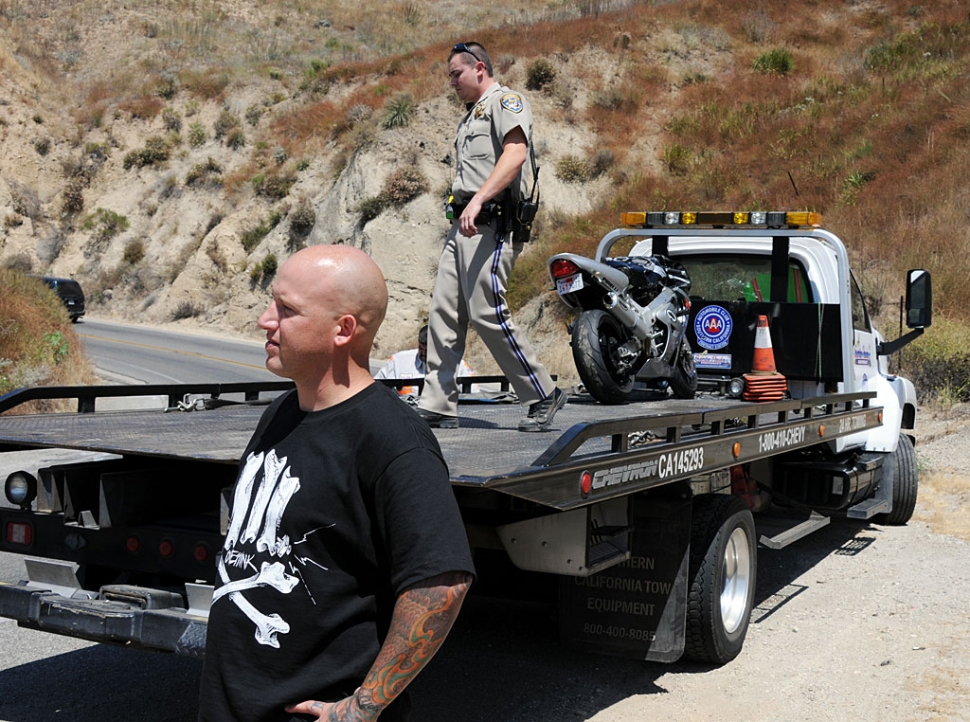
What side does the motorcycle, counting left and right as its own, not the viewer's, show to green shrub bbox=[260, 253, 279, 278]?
left

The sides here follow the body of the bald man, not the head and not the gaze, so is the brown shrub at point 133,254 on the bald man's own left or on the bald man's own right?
on the bald man's own right

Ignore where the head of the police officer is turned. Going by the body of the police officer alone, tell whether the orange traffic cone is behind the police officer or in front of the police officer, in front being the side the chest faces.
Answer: behind

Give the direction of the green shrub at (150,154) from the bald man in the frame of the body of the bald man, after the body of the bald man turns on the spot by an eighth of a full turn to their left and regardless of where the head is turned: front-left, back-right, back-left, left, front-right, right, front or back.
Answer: back

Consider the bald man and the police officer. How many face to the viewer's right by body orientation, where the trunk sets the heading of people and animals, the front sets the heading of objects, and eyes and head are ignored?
0

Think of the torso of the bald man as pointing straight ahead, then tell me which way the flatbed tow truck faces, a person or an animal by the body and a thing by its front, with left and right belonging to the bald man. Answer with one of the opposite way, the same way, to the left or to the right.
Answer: the opposite way

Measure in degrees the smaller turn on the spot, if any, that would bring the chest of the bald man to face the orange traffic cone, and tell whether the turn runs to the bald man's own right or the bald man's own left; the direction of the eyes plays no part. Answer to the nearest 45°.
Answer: approximately 180°

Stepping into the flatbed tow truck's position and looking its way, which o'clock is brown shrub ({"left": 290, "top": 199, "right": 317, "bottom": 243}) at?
The brown shrub is roughly at 10 o'clock from the flatbed tow truck.

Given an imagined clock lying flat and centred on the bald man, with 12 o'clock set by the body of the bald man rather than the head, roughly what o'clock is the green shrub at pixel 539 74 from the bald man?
The green shrub is roughly at 5 o'clock from the bald man.

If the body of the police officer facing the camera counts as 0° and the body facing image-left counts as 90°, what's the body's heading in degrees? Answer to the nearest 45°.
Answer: approximately 45°

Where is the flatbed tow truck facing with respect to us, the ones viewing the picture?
facing away from the viewer and to the right of the viewer

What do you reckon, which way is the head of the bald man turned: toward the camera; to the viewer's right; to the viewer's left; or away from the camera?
to the viewer's left
